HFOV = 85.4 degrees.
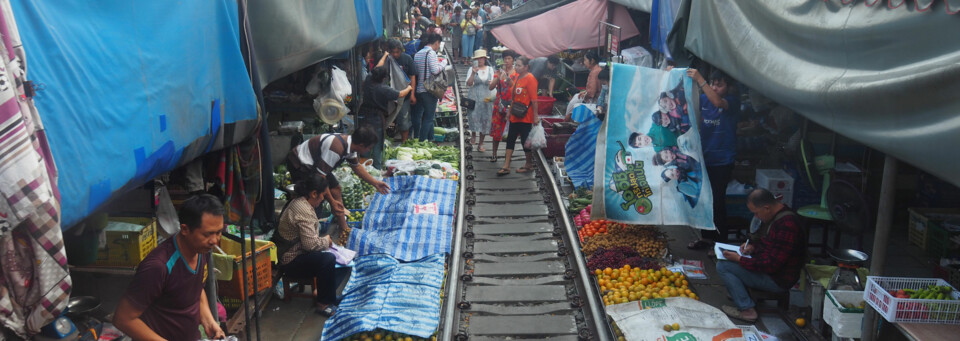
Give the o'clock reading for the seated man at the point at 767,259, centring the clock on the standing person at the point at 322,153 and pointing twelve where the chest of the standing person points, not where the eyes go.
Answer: The seated man is roughly at 1 o'clock from the standing person.

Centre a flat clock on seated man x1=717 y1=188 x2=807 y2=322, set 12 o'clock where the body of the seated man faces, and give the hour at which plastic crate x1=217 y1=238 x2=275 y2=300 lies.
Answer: The plastic crate is roughly at 11 o'clock from the seated man.

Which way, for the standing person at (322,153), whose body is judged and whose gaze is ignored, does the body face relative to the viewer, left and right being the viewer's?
facing to the right of the viewer

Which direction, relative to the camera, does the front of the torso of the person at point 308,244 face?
to the viewer's right

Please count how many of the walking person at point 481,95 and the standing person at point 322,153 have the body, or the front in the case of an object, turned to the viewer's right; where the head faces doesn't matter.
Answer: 1

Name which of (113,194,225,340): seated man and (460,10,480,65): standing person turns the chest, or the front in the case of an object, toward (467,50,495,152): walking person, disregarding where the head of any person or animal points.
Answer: the standing person

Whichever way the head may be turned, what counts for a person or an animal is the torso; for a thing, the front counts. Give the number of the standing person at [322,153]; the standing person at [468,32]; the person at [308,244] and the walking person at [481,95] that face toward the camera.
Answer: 2

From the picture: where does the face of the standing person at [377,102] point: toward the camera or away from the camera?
away from the camera

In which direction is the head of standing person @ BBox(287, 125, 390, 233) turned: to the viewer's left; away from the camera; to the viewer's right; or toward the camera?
to the viewer's right

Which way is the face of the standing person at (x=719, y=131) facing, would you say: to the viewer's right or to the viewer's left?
to the viewer's left

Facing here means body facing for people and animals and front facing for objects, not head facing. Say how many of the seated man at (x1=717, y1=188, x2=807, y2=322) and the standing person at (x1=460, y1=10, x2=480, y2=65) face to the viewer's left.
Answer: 1

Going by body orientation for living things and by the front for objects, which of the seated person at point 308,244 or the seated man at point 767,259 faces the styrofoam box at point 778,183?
the seated person

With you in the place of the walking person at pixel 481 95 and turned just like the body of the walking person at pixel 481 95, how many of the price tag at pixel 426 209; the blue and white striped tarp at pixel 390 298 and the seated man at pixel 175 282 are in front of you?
3

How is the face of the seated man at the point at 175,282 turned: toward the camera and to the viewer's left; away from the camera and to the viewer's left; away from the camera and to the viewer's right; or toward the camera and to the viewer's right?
toward the camera and to the viewer's right
